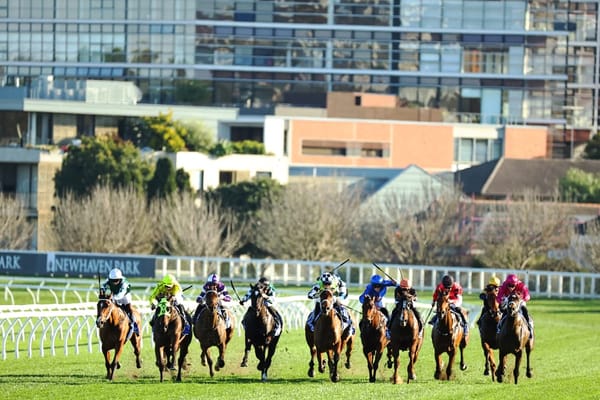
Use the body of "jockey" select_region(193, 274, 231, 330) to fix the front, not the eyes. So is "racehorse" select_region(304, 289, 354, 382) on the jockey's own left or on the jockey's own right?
on the jockey's own left

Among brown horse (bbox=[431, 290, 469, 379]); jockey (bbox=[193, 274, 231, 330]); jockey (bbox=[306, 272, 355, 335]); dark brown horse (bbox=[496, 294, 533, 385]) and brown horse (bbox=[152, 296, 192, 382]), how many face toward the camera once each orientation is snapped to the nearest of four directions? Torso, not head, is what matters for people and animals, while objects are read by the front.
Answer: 5

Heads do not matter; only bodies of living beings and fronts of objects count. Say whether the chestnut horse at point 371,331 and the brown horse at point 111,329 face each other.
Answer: no

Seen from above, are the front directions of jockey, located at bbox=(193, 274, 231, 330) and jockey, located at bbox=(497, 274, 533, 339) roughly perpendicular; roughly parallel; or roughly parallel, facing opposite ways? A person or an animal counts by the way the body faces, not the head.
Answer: roughly parallel

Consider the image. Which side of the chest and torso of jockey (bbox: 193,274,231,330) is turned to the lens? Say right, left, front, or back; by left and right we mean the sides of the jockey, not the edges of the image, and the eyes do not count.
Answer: front

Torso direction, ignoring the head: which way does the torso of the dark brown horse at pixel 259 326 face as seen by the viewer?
toward the camera

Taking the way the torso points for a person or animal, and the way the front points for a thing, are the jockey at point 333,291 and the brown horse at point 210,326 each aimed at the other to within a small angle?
no

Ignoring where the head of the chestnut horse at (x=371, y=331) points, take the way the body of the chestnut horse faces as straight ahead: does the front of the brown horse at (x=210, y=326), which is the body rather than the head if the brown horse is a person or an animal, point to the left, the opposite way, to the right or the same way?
the same way

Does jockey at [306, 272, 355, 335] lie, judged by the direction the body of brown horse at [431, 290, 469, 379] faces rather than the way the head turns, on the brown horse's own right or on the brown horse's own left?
on the brown horse's own right

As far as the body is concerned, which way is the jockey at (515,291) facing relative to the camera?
toward the camera

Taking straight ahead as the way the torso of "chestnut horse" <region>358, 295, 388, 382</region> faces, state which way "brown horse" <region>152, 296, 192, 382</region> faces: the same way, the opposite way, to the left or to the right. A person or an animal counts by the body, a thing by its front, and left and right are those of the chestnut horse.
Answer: the same way

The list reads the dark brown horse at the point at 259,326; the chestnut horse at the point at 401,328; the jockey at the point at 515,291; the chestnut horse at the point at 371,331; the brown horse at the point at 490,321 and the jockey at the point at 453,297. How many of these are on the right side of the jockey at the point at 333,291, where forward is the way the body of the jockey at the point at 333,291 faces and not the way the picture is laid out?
1

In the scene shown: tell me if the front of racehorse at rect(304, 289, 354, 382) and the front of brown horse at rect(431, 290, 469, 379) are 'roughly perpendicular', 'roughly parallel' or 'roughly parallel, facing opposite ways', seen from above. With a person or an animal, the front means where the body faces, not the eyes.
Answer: roughly parallel

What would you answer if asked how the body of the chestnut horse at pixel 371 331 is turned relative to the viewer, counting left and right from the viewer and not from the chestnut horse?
facing the viewer

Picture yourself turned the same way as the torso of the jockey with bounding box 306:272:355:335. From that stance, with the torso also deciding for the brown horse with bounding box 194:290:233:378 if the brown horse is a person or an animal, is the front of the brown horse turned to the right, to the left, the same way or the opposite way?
the same way

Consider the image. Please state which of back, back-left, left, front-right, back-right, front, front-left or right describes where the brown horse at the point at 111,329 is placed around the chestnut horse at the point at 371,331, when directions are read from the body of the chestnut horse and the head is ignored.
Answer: right
